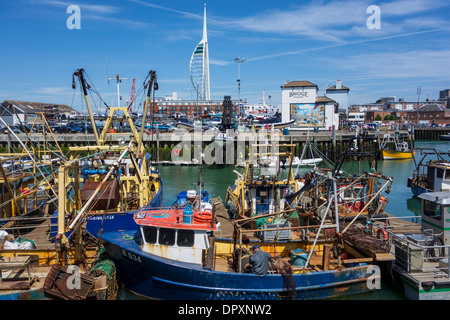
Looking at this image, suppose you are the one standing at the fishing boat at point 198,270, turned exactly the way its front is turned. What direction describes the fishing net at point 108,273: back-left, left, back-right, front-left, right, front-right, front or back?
front

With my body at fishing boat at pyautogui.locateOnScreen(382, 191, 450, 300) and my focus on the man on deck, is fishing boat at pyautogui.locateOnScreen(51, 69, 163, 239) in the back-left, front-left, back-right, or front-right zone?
front-right

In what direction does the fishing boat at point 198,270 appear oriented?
to the viewer's left

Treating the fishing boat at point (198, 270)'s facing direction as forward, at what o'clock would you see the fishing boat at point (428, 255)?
the fishing boat at point (428, 255) is roughly at 6 o'clock from the fishing boat at point (198, 270).

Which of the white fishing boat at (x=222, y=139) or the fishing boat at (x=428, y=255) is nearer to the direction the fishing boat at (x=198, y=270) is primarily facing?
the white fishing boat

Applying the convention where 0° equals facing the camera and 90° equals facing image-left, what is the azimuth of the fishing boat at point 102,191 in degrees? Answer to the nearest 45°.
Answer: approximately 180°

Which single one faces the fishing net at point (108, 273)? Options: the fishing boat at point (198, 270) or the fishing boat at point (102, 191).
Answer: the fishing boat at point (198, 270)

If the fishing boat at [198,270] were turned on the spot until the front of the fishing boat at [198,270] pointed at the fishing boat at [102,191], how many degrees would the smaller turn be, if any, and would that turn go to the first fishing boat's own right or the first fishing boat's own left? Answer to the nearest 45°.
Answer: approximately 45° to the first fishing boat's own right

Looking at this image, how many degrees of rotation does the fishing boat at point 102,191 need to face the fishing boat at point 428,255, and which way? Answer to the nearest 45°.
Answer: approximately 135° to its right

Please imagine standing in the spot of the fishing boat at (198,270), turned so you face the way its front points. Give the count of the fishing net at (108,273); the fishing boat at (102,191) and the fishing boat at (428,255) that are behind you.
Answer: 1

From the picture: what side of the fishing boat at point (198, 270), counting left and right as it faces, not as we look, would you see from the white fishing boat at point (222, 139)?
right
